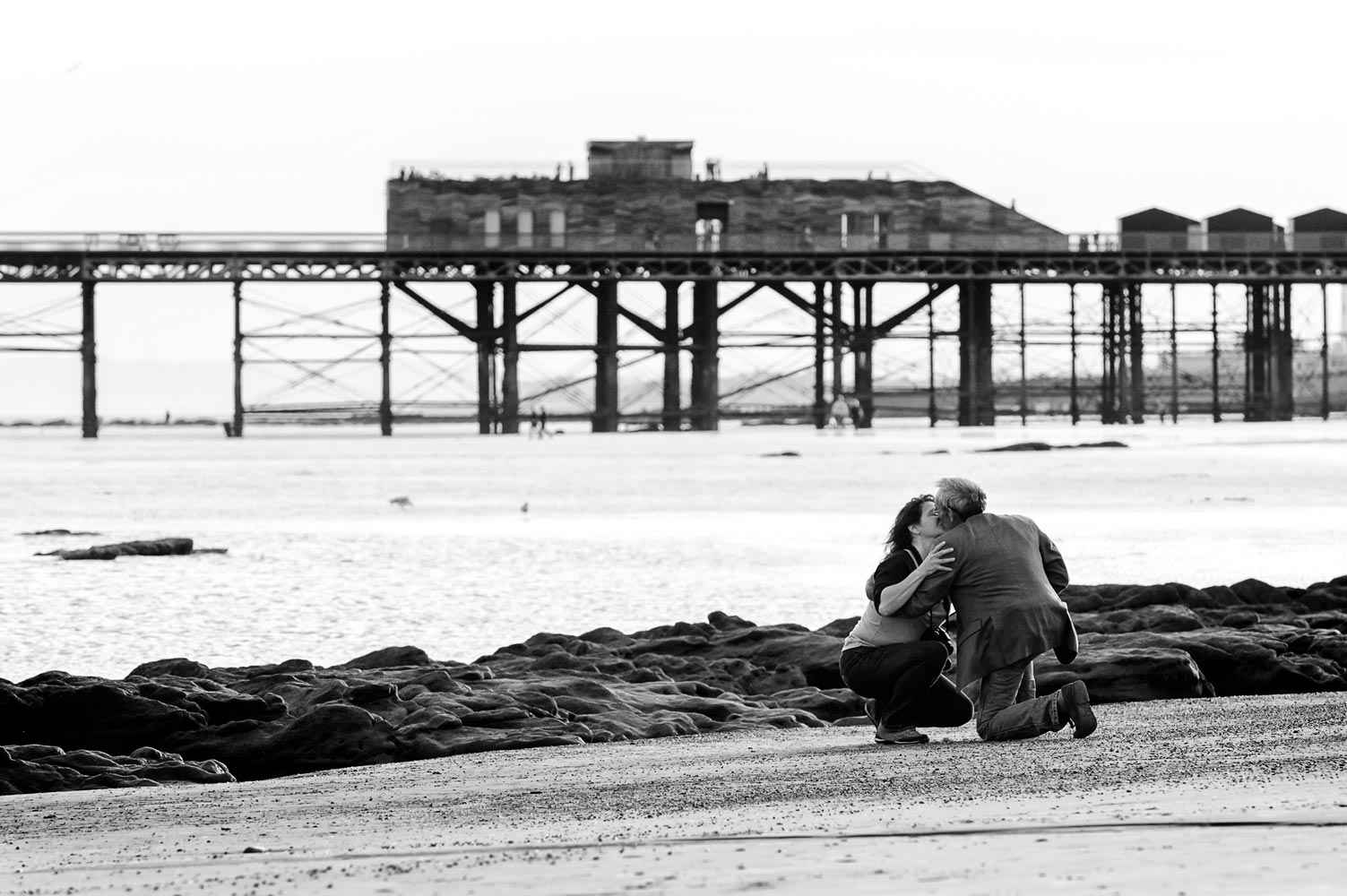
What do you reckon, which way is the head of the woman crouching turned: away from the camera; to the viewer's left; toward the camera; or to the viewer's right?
to the viewer's right

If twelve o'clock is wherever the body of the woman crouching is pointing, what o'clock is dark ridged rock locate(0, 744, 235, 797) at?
The dark ridged rock is roughly at 6 o'clock from the woman crouching.

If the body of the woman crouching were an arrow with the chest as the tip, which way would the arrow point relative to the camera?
to the viewer's right

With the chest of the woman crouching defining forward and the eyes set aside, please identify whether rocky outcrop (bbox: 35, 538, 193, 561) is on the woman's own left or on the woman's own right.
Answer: on the woman's own left

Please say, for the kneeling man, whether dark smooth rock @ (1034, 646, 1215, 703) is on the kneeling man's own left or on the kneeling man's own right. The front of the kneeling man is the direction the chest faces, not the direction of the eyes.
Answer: on the kneeling man's own right

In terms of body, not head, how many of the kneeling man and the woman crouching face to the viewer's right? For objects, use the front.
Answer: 1

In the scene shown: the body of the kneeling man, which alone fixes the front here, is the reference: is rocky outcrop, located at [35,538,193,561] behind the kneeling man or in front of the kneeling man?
in front

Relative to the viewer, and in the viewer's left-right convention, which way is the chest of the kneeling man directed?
facing away from the viewer and to the left of the viewer
